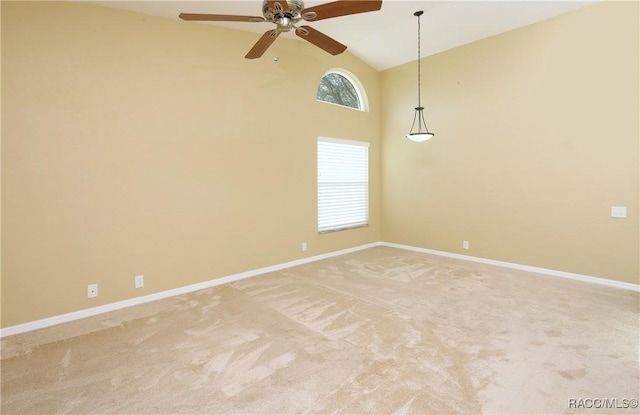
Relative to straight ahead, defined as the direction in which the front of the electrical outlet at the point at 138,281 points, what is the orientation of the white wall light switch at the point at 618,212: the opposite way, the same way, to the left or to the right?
to the right

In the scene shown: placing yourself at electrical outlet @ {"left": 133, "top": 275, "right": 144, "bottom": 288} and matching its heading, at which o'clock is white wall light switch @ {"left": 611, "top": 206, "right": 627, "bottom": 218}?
The white wall light switch is roughly at 10 o'clock from the electrical outlet.

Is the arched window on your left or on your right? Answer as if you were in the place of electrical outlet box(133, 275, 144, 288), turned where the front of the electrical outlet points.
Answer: on your left

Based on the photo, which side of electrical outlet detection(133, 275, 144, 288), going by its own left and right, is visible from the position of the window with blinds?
left

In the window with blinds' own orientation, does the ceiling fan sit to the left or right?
on its right

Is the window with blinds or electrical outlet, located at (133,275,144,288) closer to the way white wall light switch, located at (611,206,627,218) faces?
the electrical outlet

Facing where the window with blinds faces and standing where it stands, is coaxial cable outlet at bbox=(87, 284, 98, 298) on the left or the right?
on its right

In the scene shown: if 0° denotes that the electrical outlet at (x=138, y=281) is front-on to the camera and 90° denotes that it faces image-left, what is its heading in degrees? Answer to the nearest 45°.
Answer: approximately 0°

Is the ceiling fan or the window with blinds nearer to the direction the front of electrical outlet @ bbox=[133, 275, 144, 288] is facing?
the ceiling fan

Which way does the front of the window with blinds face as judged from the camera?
facing the viewer and to the right of the viewer

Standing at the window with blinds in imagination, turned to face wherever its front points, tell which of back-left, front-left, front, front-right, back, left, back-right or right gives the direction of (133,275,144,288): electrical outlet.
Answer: right

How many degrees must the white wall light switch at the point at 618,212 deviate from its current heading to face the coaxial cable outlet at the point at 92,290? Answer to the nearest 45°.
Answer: approximately 45° to its right

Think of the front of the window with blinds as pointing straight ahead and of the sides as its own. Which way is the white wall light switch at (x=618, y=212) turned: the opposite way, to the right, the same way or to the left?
to the right

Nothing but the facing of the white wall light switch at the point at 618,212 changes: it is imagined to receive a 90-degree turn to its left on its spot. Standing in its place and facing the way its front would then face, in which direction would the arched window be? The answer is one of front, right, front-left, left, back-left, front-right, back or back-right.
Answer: back
